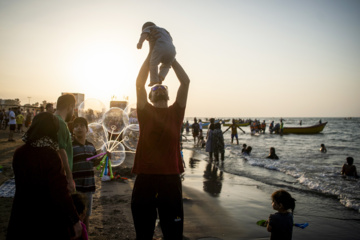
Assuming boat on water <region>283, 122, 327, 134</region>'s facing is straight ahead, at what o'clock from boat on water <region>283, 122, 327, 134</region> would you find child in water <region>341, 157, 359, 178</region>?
The child in water is roughly at 3 o'clock from the boat on water.

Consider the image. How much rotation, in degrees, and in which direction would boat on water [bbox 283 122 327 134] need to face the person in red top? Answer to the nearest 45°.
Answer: approximately 90° to its right

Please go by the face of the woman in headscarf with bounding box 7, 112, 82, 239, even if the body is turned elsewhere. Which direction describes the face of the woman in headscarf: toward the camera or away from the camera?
away from the camera

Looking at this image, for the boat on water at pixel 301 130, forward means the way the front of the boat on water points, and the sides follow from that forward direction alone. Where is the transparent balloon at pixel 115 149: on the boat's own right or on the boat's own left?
on the boat's own right

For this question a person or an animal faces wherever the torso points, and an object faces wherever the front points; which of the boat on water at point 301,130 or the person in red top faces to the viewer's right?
the boat on water

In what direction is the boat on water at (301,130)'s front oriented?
to the viewer's right
